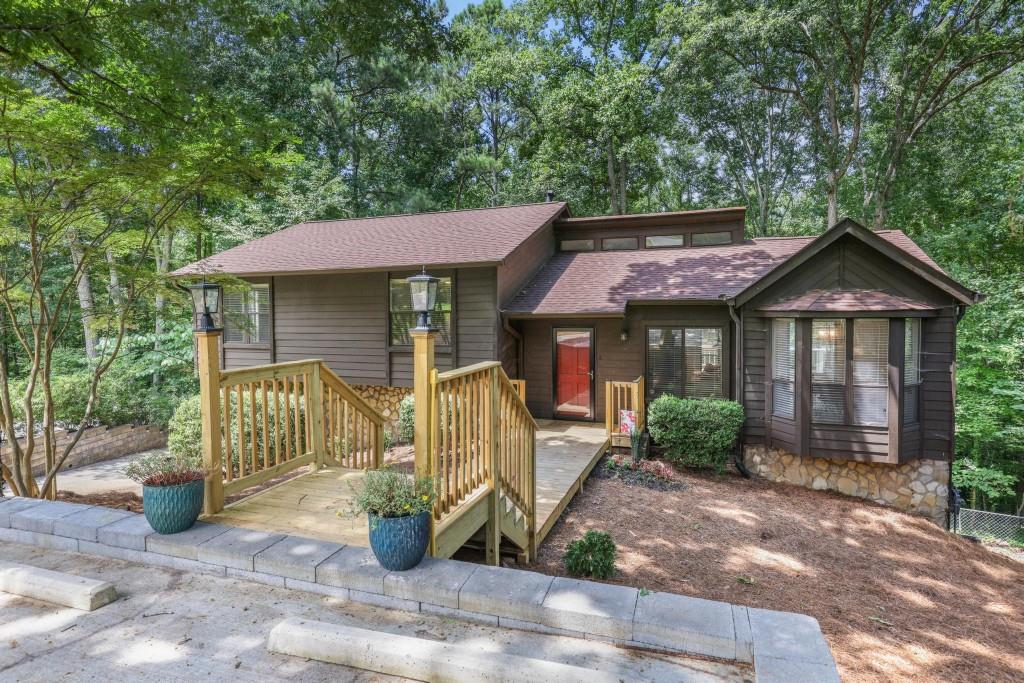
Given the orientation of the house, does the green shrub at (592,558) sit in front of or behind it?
in front

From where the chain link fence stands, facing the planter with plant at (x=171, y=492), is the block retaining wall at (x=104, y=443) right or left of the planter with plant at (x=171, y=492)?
right

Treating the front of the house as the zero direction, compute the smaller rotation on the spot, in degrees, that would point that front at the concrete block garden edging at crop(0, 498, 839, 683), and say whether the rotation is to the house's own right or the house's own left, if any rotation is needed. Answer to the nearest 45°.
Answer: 0° — it already faces it

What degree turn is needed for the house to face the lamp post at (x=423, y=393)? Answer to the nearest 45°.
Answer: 0° — it already faces it

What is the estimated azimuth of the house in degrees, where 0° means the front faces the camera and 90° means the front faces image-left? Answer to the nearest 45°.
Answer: approximately 0°

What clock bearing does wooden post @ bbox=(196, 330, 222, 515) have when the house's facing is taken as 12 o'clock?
The wooden post is roughly at 1 o'clock from the house.

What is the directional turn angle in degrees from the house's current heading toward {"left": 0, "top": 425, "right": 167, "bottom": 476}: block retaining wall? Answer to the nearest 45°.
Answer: approximately 90° to its right

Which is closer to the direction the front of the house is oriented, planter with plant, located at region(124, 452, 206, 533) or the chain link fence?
the planter with plant

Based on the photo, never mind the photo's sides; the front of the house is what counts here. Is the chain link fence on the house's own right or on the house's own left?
on the house's own left

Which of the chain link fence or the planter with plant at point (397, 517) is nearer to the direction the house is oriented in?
the planter with plant

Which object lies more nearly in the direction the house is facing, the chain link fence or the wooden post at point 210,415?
the wooden post

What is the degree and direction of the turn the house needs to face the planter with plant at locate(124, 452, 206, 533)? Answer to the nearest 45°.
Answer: approximately 45° to its right
